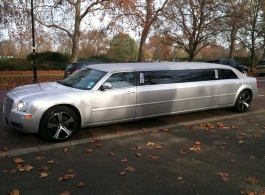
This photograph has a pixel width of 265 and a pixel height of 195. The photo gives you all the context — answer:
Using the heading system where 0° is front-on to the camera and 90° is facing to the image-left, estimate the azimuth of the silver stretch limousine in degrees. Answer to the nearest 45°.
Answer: approximately 45°

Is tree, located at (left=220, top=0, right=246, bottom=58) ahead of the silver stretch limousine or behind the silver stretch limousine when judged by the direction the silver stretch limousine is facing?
behind

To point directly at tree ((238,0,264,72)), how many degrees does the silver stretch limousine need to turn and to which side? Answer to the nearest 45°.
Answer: approximately 180°

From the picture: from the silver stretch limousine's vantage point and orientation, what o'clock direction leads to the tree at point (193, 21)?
The tree is roughly at 5 o'clock from the silver stretch limousine.

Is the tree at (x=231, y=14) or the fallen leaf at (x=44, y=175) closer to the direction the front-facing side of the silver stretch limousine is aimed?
the fallen leaf

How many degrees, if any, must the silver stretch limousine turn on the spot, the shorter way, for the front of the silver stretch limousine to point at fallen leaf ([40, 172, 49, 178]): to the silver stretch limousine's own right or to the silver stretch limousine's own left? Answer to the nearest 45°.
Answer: approximately 45° to the silver stretch limousine's own left

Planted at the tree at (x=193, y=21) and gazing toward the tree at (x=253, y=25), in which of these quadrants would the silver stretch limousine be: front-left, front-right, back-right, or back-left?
back-right
